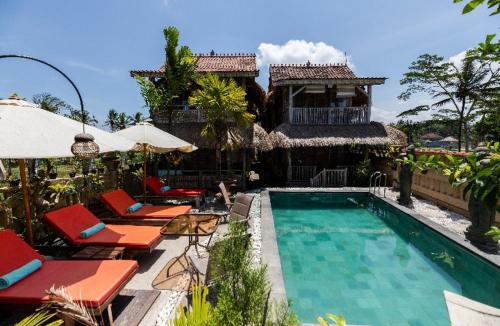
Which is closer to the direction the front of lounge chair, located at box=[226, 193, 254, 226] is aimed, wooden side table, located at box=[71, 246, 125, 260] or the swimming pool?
the wooden side table

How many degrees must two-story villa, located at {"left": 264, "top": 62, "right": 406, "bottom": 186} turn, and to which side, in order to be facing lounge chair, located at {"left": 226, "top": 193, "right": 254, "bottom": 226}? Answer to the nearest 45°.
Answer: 0° — it already faces it

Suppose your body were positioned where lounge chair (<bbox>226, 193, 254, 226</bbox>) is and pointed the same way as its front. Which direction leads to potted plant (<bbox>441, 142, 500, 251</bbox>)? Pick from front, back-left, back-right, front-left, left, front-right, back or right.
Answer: front-left

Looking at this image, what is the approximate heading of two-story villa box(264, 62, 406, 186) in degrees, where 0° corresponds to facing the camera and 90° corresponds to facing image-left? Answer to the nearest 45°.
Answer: approximately 0°

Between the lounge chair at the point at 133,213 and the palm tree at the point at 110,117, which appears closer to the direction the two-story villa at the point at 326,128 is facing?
the lounge chair

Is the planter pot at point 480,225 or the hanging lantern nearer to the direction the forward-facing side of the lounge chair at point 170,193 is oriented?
the planter pot

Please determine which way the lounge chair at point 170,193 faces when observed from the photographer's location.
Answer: facing to the right of the viewer

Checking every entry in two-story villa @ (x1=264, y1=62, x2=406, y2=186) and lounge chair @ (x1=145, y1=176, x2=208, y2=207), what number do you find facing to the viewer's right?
1

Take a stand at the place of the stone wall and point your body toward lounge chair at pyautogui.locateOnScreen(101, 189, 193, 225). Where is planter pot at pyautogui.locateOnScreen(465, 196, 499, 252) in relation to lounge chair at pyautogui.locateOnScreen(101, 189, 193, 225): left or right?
left

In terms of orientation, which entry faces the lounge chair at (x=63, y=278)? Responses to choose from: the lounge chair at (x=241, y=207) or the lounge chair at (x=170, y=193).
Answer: the lounge chair at (x=241, y=207)

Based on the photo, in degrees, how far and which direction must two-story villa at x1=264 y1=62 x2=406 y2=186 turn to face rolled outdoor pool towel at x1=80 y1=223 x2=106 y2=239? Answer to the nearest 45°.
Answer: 0° — it already faces it
